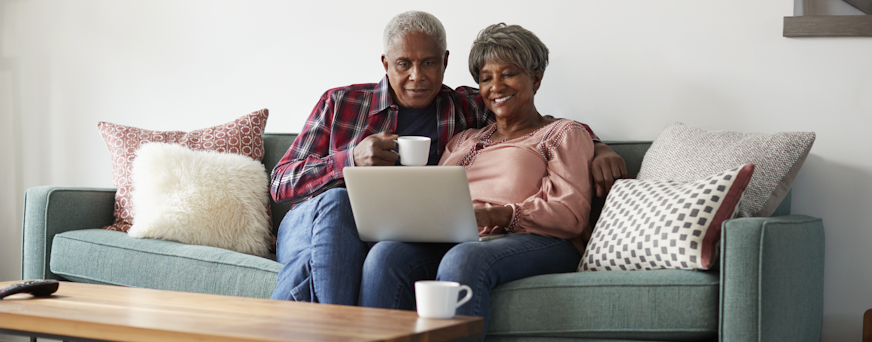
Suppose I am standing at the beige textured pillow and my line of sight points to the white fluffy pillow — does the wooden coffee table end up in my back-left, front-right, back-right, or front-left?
front-left

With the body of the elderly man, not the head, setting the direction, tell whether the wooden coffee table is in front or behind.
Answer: in front

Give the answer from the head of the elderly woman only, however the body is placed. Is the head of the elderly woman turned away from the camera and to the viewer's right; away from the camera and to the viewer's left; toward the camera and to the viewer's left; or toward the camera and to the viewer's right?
toward the camera and to the viewer's left

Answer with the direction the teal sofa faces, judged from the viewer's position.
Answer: facing the viewer and to the left of the viewer

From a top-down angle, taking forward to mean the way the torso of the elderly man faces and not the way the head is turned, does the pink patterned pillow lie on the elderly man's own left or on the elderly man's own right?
on the elderly man's own right

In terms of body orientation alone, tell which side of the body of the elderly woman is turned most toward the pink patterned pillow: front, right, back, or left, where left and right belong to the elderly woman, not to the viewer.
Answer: right

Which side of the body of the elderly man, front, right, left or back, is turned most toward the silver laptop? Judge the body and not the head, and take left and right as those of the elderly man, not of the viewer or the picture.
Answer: front

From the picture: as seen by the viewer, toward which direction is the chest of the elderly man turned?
toward the camera

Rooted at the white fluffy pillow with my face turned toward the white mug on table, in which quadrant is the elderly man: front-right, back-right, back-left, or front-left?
front-left

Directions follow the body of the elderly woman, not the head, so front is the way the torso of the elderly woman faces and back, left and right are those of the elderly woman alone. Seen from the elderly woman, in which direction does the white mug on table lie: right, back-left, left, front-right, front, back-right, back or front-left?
front-left

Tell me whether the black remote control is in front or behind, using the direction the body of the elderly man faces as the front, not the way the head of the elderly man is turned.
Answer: in front
